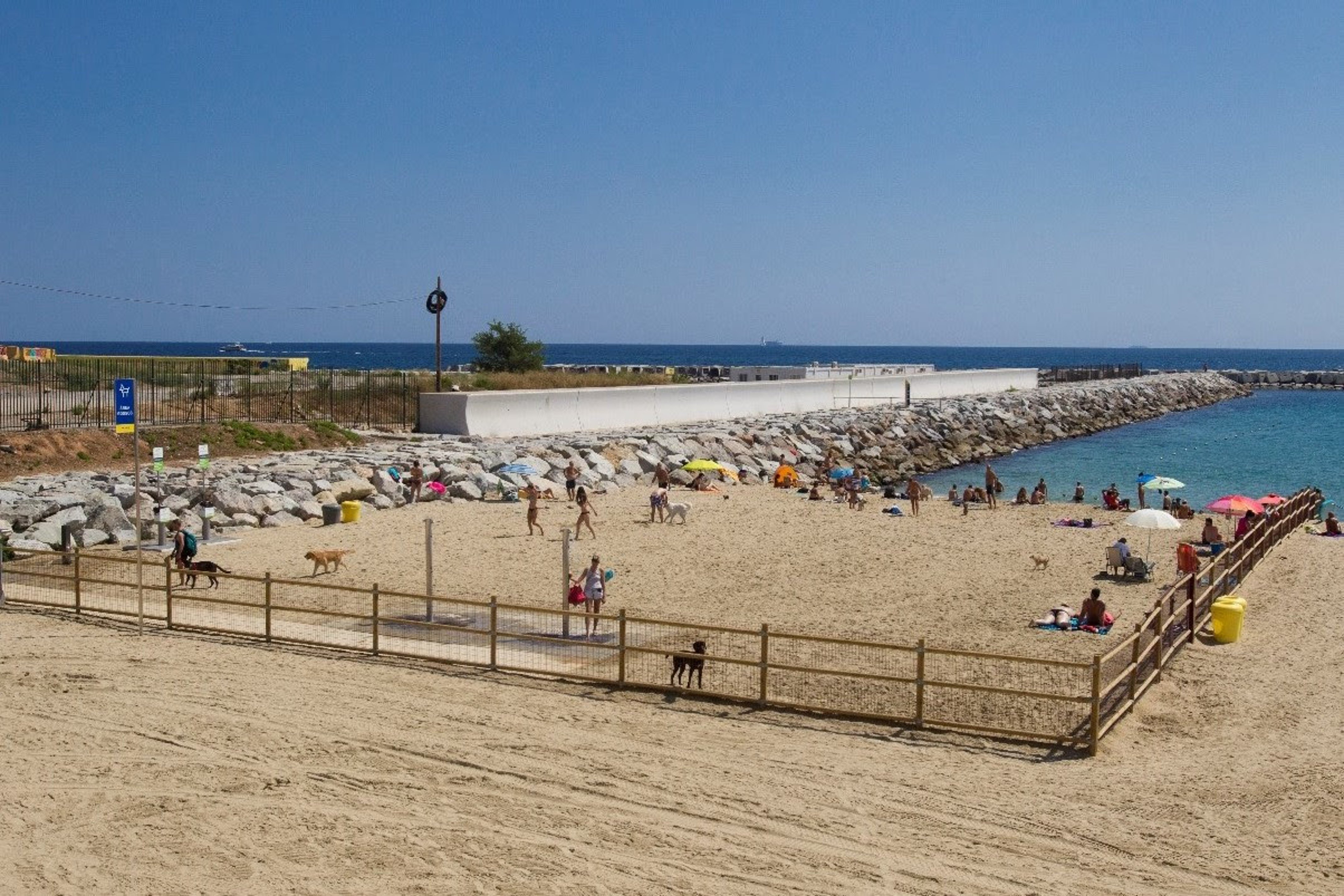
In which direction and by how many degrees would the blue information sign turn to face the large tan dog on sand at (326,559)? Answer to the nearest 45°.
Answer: approximately 135° to its left

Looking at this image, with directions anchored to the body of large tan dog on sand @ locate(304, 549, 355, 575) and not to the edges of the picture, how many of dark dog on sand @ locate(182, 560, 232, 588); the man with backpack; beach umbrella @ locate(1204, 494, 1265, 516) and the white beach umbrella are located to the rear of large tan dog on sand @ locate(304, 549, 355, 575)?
2

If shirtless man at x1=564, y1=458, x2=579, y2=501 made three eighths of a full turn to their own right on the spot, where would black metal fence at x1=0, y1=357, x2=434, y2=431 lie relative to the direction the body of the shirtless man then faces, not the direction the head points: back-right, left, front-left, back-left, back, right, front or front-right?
front

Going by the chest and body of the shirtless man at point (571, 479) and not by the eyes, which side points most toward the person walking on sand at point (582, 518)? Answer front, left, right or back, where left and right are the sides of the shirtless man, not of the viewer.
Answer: front

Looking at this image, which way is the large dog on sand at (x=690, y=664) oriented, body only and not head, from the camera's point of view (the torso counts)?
to the viewer's right

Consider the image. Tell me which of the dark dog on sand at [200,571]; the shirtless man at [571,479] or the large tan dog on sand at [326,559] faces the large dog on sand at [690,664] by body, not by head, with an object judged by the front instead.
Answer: the shirtless man

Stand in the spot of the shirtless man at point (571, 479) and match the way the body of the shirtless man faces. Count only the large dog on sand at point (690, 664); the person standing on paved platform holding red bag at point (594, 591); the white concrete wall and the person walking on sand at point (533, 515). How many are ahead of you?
3

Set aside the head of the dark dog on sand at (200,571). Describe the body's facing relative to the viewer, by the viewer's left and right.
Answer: facing to the left of the viewer

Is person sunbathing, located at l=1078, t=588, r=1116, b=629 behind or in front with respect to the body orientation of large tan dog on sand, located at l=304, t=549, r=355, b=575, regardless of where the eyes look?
behind

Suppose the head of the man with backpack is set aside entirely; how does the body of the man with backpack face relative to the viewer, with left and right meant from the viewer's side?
facing to the left of the viewer

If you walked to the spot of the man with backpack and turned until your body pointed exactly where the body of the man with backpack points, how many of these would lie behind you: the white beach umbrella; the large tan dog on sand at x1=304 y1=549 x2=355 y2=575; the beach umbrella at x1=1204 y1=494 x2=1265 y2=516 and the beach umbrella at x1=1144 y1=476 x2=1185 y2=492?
4

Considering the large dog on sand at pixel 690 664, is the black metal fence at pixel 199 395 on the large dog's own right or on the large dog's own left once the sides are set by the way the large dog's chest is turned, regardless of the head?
on the large dog's own left
